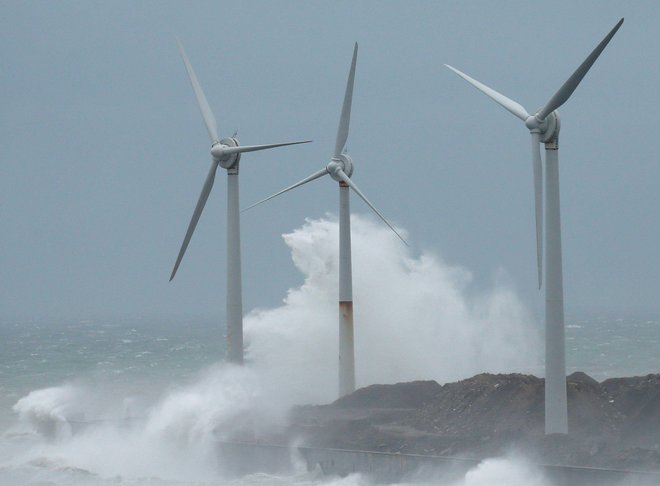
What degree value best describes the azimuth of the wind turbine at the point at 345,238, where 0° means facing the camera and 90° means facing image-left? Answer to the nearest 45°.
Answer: approximately 45°

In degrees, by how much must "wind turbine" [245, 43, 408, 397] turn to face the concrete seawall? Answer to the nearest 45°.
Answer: approximately 45° to its left

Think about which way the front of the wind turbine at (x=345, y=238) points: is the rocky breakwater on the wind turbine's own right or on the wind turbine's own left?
on the wind turbine's own left
